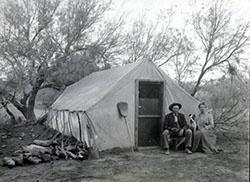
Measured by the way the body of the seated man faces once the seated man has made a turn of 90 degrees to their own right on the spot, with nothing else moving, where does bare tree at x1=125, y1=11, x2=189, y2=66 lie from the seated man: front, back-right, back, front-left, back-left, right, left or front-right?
right

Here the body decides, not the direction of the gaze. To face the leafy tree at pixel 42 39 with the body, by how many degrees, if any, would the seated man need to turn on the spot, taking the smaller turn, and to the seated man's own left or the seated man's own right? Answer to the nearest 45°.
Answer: approximately 135° to the seated man's own right

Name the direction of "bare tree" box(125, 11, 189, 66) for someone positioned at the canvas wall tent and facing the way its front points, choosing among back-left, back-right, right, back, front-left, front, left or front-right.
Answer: back-left

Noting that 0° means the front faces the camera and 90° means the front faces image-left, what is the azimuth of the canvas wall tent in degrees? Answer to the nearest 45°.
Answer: approximately 315°

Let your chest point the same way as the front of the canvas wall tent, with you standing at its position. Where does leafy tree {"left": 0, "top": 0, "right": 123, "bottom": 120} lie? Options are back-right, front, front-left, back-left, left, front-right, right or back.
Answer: back
